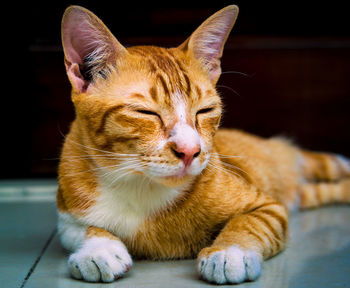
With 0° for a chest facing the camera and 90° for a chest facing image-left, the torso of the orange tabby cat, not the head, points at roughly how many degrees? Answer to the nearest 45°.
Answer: approximately 45°
